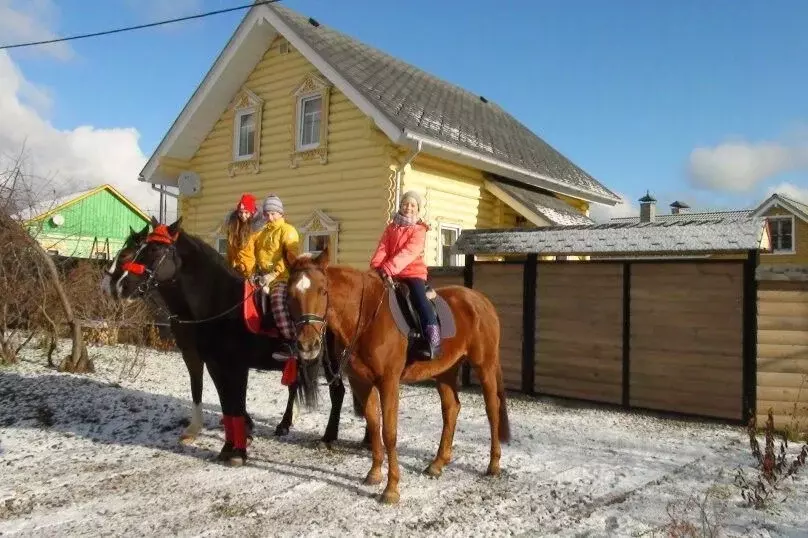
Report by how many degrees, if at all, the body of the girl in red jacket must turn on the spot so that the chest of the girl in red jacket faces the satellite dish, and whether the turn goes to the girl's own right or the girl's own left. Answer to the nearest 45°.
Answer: approximately 90° to the girl's own right

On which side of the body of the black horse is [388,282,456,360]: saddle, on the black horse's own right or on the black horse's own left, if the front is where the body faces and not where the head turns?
on the black horse's own left

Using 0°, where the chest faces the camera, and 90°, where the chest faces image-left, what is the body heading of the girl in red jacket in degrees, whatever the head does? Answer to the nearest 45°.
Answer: approximately 45°

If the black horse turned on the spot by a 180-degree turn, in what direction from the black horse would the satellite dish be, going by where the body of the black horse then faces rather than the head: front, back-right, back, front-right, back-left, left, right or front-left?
front-left

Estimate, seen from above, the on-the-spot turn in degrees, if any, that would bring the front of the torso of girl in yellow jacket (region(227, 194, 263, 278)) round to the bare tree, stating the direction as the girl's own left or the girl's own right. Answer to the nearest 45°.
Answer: approximately 90° to the girl's own right

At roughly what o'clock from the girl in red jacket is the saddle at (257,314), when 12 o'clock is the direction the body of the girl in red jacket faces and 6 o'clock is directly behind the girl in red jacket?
The saddle is roughly at 2 o'clock from the girl in red jacket.
